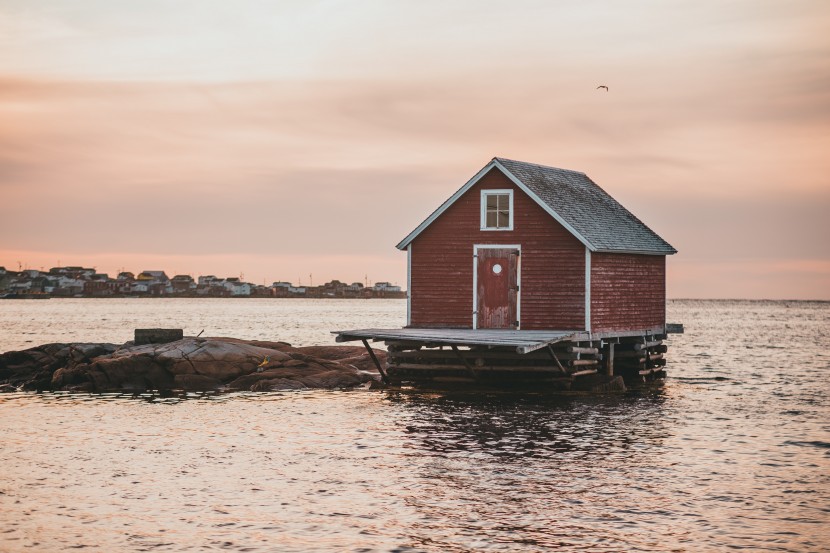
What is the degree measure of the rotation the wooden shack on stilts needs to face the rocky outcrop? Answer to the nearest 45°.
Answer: approximately 45° to its right

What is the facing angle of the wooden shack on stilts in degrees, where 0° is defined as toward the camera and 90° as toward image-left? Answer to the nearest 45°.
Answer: approximately 45°
